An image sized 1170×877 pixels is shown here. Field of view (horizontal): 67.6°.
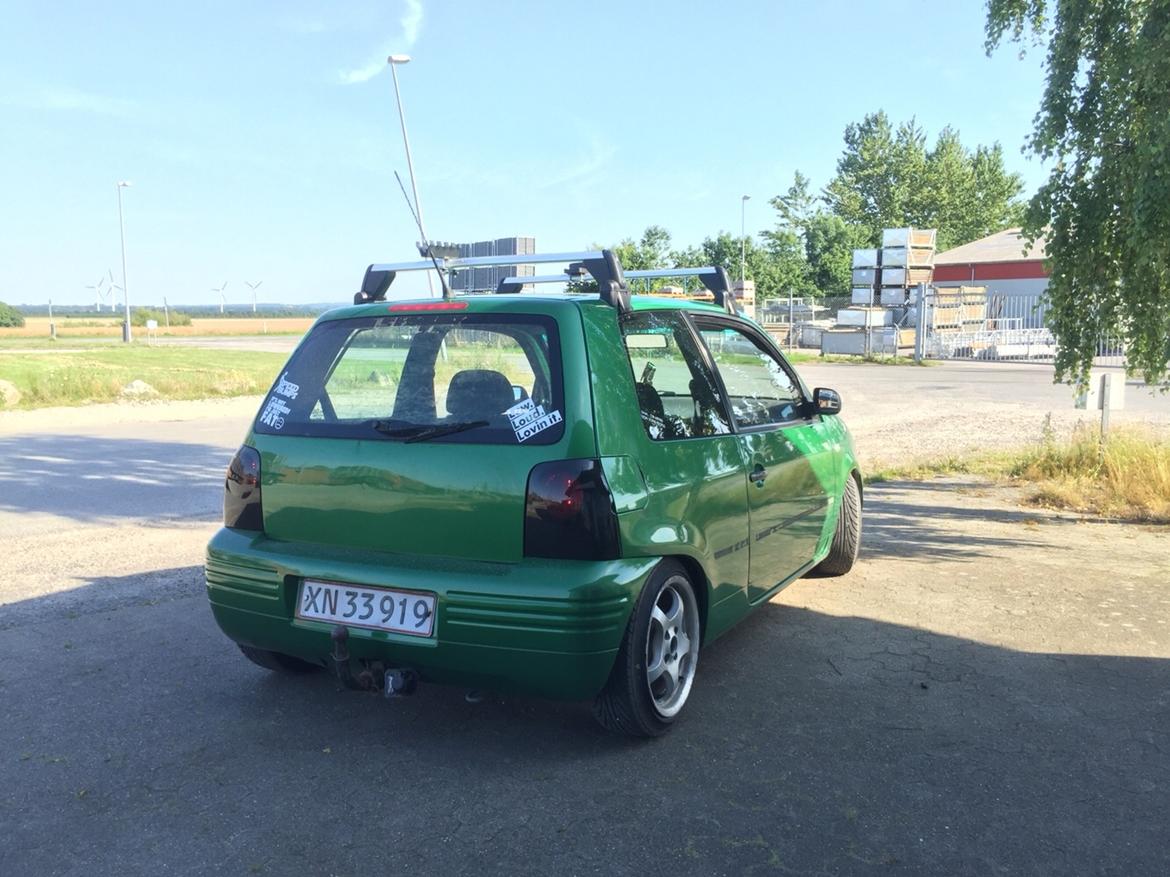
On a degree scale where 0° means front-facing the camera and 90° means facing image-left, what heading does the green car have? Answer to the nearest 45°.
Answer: approximately 225°

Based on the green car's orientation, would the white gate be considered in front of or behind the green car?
in front

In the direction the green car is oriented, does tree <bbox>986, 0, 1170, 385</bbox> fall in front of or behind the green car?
in front
